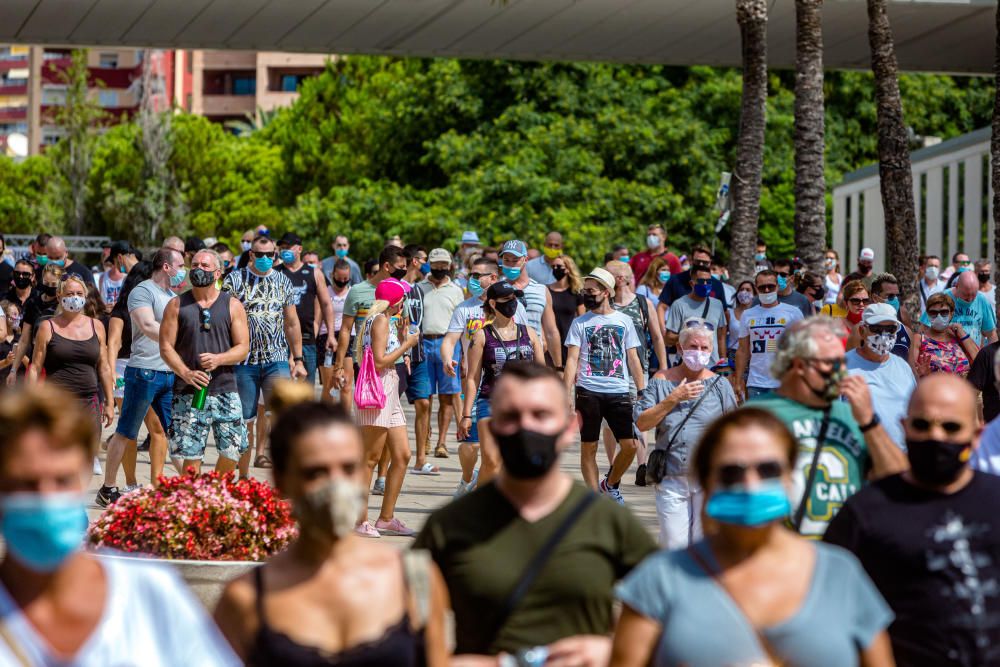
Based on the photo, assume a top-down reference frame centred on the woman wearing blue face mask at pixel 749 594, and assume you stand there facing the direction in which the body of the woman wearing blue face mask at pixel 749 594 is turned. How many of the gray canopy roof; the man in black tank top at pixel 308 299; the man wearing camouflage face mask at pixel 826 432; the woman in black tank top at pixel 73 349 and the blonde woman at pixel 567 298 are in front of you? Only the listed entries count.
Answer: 0

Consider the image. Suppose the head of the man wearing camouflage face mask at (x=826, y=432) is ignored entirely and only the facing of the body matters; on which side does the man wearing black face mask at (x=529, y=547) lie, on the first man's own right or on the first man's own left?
on the first man's own right

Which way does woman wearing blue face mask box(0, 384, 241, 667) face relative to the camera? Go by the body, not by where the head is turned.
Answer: toward the camera

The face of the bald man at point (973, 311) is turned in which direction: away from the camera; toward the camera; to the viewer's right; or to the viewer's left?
toward the camera

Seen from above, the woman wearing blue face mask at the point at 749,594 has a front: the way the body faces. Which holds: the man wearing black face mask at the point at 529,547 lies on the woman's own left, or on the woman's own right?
on the woman's own right

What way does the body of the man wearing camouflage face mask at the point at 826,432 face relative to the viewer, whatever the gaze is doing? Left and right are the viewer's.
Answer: facing the viewer and to the right of the viewer

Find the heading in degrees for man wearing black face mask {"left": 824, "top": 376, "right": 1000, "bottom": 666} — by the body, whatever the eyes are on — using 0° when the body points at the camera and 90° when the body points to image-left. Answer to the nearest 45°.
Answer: approximately 0°

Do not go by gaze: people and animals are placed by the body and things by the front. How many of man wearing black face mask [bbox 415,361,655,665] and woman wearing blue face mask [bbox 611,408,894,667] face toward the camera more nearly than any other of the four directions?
2

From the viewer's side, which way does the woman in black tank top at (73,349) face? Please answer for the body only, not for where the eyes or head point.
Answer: toward the camera

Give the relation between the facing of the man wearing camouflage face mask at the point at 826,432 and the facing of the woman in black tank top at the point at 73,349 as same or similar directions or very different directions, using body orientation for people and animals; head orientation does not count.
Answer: same or similar directions

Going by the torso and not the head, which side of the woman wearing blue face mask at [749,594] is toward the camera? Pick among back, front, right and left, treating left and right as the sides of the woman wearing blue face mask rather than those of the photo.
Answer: front

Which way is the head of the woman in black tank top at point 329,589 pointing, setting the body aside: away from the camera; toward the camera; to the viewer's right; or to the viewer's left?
toward the camera

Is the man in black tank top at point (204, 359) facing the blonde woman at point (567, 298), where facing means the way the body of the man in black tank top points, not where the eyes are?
no

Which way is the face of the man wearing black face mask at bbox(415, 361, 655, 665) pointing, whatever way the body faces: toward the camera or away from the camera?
toward the camera

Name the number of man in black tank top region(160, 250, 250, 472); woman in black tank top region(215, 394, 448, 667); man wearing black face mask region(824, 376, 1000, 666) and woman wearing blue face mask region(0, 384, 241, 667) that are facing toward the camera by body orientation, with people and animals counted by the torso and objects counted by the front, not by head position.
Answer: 4

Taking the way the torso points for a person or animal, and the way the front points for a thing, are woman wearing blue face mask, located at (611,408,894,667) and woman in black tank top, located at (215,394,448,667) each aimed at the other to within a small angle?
no
